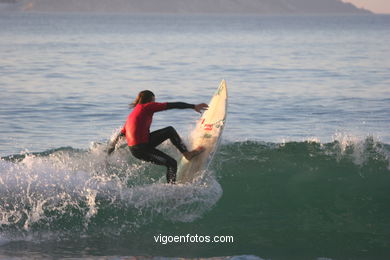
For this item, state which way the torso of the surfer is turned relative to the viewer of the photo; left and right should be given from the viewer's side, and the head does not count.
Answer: facing away from the viewer and to the right of the viewer
